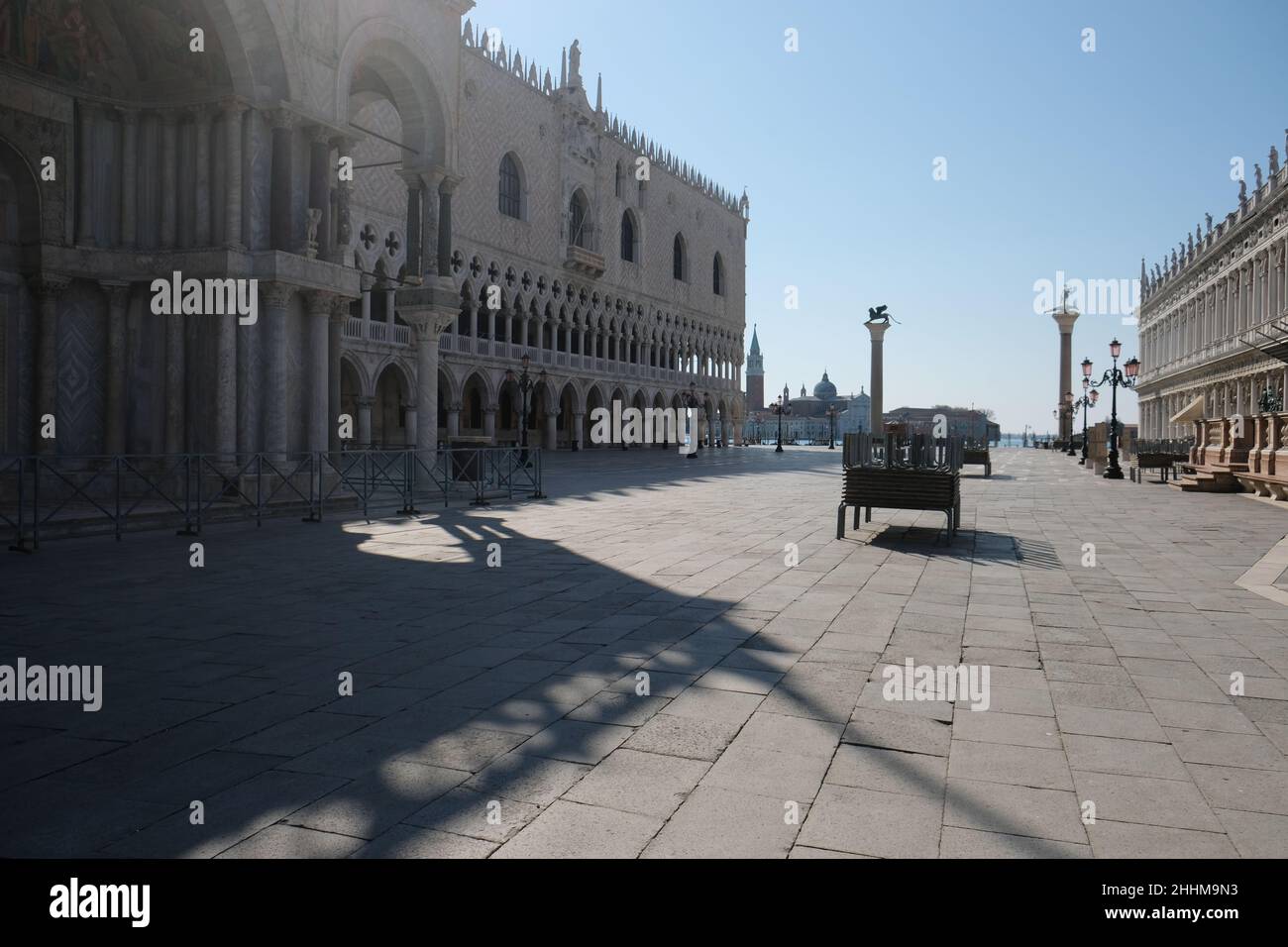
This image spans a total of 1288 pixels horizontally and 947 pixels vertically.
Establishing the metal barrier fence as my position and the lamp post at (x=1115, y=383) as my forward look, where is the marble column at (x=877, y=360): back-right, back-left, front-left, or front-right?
front-left

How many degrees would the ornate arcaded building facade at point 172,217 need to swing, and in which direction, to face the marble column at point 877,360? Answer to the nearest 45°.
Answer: approximately 90° to its left

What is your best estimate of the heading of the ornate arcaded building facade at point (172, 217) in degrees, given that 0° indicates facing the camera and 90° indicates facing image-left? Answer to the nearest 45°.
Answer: approximately 315°

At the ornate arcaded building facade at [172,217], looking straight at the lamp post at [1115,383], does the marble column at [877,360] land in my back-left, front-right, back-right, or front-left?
front-left
